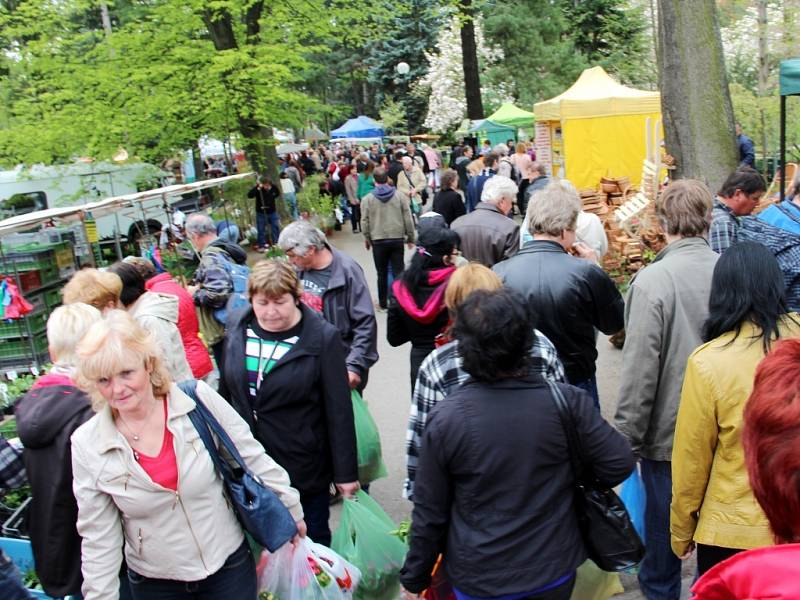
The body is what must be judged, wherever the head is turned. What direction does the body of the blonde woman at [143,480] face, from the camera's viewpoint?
toward the camera

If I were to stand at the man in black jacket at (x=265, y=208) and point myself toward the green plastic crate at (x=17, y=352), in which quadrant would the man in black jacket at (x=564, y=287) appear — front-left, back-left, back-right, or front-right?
front-left

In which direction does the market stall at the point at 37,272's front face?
to the viewer's right

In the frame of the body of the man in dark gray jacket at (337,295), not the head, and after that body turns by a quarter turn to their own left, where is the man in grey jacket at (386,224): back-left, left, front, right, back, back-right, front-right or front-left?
back-left

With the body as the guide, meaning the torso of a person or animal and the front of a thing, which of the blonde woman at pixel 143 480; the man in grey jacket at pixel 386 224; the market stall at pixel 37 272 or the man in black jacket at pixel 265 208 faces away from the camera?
the man in grey jacket

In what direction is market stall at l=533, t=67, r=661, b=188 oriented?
to the viewer's left

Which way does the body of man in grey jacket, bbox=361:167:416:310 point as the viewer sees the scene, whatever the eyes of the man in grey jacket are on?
away from the camera

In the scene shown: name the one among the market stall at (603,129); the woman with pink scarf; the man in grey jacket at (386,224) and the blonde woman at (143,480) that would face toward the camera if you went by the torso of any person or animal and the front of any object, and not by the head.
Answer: the blonde woman

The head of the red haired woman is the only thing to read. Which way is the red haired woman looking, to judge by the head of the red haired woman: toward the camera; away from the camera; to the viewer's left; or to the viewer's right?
away from the camera

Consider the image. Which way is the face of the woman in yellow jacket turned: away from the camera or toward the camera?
away from the camera

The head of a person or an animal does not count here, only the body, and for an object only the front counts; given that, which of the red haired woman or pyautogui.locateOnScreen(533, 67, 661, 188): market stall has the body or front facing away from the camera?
the red haired woman

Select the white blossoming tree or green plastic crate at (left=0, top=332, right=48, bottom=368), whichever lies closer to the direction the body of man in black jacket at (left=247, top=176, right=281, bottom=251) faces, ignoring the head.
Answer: the green plastic crate

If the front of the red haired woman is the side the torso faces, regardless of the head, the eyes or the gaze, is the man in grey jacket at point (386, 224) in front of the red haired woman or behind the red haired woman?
in front

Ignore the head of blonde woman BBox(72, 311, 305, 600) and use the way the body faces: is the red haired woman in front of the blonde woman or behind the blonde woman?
in front

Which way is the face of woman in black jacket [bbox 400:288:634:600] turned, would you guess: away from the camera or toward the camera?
away from the camera

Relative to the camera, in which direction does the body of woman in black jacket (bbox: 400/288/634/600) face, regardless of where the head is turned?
away from the camera

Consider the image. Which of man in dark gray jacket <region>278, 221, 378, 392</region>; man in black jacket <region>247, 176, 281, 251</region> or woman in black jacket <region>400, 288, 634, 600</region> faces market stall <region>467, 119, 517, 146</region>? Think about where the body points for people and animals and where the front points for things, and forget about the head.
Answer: woman in black jacket <region>400, 288, 634, 600</region>

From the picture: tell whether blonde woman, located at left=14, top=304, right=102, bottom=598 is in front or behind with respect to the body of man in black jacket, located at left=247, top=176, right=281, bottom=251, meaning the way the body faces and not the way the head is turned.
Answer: in front

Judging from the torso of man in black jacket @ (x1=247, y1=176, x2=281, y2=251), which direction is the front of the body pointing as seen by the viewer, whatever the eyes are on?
toward the camera
